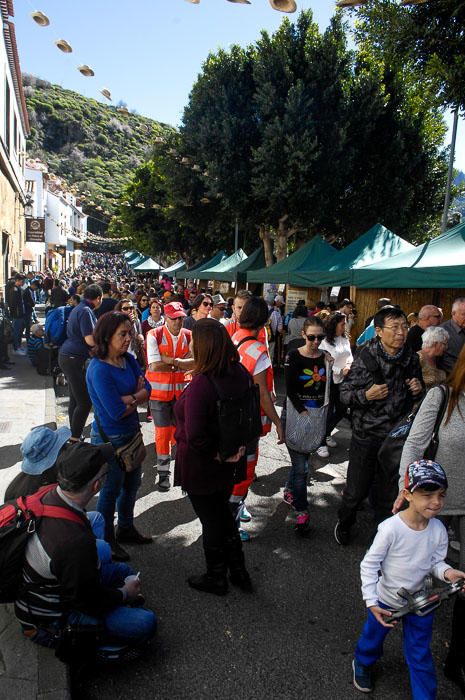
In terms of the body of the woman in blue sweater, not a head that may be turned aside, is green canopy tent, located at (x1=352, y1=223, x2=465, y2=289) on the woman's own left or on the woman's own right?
on the woman's own left

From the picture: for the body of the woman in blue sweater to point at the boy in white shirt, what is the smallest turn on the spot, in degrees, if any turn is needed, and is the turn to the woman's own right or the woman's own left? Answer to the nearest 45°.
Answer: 0° — they already face them

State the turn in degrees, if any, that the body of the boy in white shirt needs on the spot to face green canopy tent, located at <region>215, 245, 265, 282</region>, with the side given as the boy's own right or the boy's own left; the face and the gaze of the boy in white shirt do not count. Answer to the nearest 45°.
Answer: approximately 180°

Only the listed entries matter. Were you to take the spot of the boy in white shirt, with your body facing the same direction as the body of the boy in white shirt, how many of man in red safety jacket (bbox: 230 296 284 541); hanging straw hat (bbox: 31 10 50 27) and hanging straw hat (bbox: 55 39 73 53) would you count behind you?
3

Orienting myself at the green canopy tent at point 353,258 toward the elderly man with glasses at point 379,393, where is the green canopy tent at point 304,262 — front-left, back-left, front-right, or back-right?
back-right

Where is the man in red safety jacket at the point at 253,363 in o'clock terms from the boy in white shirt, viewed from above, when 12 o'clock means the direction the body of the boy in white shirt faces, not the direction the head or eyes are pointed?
The man in red safety jacket is roughly at 6 o'clock from the boy in white shirt.

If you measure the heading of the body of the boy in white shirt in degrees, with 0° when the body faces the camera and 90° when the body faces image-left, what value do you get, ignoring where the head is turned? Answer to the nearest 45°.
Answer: approximately 315°

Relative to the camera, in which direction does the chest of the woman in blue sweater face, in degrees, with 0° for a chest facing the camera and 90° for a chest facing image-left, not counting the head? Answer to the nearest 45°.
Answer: approximately 315°

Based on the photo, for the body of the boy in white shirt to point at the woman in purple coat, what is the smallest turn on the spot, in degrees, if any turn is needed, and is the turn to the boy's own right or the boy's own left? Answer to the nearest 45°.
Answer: approximately 135° to the boy's own right

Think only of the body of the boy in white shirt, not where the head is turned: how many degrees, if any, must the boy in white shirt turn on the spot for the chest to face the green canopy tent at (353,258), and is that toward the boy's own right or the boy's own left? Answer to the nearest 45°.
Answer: approximately 135° to the boy's own left
